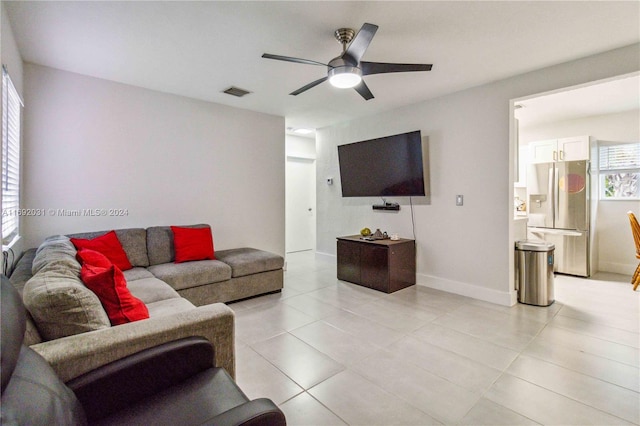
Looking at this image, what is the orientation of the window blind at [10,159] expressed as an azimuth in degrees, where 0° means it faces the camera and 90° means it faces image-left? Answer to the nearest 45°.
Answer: approximately 270°

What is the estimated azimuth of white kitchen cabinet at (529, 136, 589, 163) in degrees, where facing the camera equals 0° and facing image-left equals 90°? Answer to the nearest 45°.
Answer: approximately 45°

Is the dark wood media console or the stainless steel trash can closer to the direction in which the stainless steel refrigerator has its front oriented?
the stainless steel trash can

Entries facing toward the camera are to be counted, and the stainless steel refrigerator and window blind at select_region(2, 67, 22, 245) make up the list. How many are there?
1

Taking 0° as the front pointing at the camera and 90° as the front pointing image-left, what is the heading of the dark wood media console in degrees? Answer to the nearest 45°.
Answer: approximately 45°

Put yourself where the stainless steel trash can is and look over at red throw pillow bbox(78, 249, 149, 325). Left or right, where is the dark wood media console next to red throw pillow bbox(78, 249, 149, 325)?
right

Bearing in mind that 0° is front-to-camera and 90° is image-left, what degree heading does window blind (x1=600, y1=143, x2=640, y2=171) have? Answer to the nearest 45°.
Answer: approximately 45°

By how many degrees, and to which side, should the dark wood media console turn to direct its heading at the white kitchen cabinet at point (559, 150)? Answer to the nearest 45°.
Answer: approximately 180°

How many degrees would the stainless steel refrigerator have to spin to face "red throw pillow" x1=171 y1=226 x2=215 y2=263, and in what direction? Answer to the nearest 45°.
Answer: approximately 45° to its right

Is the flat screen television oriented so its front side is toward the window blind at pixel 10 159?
yes
